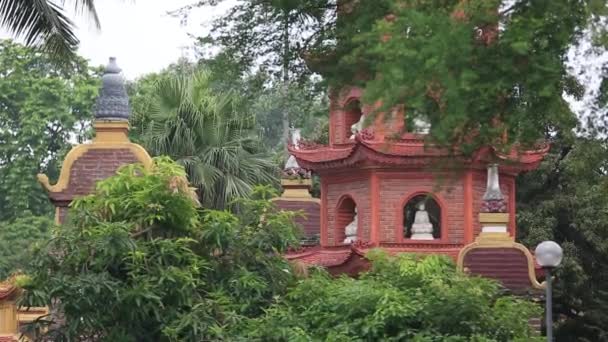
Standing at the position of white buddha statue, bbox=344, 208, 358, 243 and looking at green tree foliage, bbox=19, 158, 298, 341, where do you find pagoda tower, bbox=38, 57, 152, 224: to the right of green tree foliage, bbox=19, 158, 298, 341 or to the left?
right

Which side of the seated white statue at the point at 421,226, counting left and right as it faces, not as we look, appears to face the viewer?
front

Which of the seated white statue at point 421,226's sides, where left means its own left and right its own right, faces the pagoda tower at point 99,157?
right

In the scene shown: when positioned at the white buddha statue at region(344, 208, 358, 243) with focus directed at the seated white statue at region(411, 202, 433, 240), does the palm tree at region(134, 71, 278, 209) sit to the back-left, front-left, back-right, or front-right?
back-left

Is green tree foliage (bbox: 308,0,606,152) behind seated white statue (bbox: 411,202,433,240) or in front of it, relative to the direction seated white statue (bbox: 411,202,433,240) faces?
in front

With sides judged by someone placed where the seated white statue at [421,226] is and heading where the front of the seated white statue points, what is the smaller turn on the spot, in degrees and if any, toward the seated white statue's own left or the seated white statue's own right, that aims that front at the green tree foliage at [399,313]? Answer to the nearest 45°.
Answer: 0° — it already faces it

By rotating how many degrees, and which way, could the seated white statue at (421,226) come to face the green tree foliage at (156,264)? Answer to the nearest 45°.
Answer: approximately 45° to its right
